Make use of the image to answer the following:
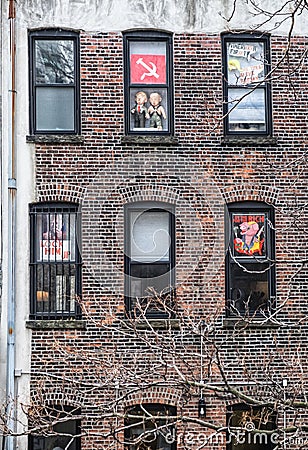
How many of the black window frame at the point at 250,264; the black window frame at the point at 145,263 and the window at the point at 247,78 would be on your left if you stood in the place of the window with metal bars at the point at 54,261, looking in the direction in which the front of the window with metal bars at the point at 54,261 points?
3

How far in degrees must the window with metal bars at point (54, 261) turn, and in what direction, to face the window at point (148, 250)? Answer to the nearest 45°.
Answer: approximately 90° to its left

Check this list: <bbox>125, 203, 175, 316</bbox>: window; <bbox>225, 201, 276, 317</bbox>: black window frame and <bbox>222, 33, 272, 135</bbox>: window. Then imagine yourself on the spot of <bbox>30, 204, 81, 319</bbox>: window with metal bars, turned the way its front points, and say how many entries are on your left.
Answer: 3

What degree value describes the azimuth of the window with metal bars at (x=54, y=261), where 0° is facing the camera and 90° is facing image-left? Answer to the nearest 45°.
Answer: approximately 0°

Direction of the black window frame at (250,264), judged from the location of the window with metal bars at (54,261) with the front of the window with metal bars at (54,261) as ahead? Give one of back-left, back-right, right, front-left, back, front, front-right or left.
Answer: left

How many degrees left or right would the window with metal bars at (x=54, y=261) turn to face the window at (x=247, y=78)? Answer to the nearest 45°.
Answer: approximately 90° to its left

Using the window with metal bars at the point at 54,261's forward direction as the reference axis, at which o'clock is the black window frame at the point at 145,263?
The black window frame is roughly at 9 o'clock from the window with metal bars.
